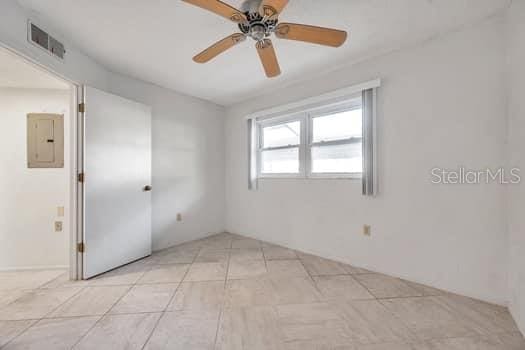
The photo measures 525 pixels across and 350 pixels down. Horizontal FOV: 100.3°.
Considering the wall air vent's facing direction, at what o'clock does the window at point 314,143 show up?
The window is roughly at 11 o'clock from the wall air vent.

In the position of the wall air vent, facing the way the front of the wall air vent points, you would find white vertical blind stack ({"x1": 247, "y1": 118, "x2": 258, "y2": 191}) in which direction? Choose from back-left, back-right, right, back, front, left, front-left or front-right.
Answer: front-left

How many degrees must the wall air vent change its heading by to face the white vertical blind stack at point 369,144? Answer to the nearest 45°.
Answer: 0° — it already faces it

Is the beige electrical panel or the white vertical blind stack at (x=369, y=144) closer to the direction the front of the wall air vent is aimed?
the white vertical blind stack

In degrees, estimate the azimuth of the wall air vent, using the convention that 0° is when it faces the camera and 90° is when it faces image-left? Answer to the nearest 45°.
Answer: approximately 315°

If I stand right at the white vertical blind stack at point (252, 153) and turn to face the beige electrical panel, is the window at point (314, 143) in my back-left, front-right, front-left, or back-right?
back-left

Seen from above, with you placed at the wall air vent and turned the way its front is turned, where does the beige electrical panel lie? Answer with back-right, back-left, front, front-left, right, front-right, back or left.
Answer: back-left
